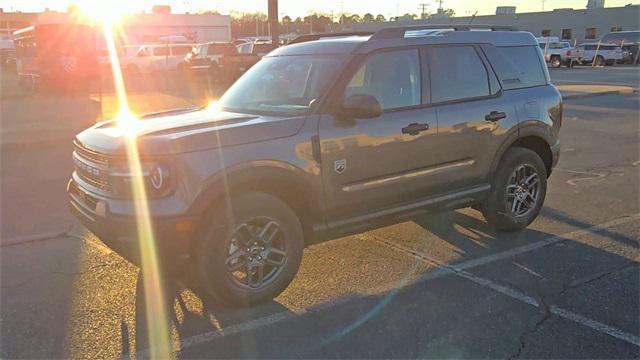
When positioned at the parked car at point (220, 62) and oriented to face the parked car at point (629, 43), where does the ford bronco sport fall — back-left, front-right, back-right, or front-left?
back-right

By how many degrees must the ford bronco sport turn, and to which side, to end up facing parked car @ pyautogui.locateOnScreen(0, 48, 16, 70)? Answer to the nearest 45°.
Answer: approximately 90° to its right

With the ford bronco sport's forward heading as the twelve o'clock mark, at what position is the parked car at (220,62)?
The parked car is roughly at 4 o'clock from the ford bronco sport.

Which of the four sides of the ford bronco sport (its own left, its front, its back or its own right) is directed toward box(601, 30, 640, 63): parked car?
back

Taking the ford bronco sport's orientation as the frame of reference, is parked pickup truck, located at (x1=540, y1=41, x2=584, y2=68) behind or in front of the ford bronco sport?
behind

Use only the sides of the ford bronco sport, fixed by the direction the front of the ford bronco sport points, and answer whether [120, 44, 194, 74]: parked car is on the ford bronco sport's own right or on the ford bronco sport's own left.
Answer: on the ford bronco sport's own right

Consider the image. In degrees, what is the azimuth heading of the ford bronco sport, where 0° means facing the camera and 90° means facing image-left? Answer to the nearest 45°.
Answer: approximately 45°

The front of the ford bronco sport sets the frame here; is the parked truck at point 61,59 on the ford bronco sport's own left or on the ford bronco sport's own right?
on the ford bronco sport's own right
